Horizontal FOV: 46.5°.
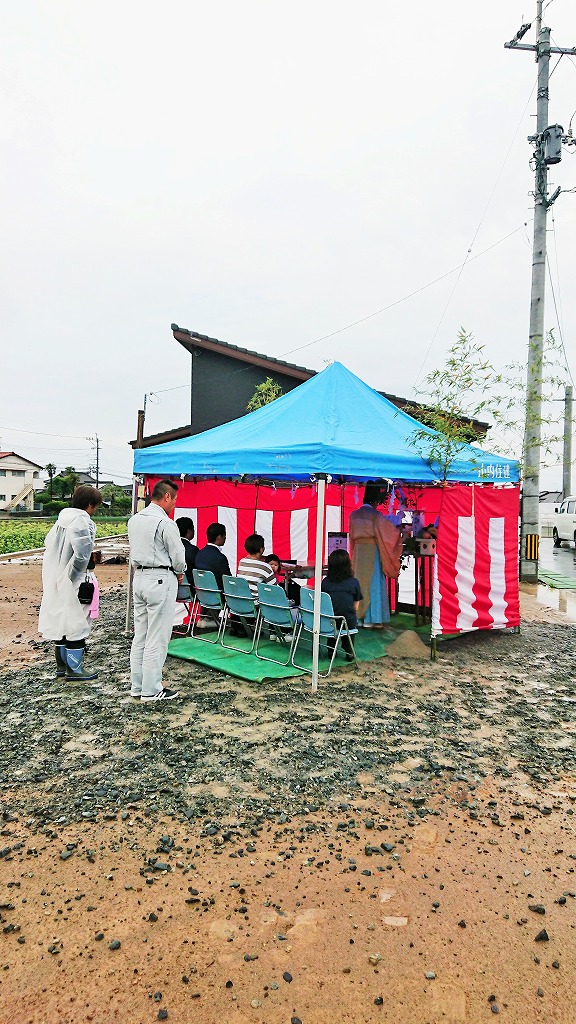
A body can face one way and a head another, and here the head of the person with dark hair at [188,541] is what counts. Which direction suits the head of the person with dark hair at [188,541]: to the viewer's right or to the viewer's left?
to the viewer's right

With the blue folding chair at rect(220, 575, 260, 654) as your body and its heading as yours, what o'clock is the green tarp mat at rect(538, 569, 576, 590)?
The green tarp mat is roughly at 12 o'clock from the blue folding chair.

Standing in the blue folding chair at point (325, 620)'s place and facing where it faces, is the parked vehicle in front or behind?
in front

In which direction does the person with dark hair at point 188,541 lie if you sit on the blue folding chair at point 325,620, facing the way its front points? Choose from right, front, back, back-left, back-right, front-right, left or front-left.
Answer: left

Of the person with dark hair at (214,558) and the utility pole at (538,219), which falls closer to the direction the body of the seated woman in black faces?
the utility pole

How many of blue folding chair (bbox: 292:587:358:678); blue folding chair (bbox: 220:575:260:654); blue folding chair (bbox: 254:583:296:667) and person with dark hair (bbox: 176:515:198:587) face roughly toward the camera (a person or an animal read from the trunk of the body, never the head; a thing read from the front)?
0

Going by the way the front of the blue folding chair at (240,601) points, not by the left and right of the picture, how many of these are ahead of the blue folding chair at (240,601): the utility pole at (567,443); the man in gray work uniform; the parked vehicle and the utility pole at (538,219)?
3

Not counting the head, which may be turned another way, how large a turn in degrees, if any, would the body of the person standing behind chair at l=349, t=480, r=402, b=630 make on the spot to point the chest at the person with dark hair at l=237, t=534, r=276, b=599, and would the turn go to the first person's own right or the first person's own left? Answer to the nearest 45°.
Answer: approximately 180°

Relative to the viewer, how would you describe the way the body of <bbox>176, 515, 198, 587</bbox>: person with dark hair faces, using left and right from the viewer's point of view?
facing away from the viewer and to the right of the viewer

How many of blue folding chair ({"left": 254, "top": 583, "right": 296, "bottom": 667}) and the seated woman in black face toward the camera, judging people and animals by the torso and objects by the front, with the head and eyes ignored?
0

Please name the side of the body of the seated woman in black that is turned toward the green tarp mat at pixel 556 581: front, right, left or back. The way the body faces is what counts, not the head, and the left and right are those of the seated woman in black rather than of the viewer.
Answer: front

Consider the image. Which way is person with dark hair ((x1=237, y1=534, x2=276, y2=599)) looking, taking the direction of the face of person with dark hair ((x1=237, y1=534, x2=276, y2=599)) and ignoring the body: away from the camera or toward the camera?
away from the camera

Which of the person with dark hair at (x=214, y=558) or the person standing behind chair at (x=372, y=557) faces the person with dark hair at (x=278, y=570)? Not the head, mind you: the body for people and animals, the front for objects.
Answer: the person with dark hair at (x=214, y=558)

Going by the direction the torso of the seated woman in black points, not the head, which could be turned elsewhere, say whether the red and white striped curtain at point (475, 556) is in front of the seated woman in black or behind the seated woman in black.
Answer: in front

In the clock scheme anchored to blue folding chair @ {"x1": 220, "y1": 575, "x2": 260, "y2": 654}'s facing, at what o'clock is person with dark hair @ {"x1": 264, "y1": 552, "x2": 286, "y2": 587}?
The person with dark hair is roughly at 11 o'clock from the blue folding chair.

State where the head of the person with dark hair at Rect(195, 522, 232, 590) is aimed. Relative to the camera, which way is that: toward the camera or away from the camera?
away from the camera

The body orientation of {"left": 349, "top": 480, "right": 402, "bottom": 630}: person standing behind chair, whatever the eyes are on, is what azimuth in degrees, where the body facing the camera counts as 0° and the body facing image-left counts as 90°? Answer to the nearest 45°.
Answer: approximately 225°

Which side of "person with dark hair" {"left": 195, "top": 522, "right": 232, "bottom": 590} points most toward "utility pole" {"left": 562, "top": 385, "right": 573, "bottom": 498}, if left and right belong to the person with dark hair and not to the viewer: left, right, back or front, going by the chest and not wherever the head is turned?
front

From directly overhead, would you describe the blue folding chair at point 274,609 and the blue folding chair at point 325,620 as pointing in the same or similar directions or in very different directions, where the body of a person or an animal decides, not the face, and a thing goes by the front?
same or similar directions
